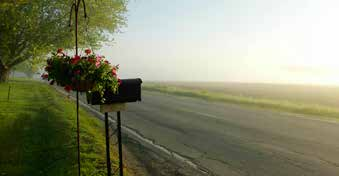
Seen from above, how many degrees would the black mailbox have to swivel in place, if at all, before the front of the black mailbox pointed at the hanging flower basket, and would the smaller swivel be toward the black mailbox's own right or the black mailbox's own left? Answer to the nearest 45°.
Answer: approximately 135° to the black mailbox's own right

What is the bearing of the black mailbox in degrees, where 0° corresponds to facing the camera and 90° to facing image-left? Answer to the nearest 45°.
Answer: approximately 270°

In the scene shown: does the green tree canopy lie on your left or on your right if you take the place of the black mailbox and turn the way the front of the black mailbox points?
on your left
